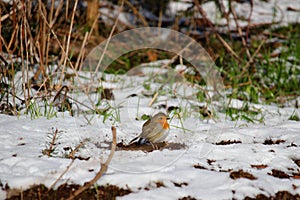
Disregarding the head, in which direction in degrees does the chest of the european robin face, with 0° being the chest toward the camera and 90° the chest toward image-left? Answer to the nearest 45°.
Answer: approximately 270°
